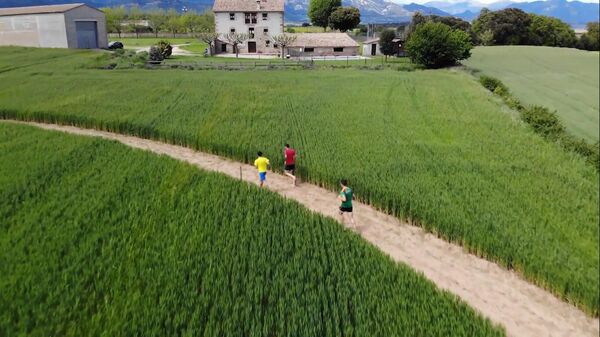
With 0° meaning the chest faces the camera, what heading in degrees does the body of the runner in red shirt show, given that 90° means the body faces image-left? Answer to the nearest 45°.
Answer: approximately 135°
